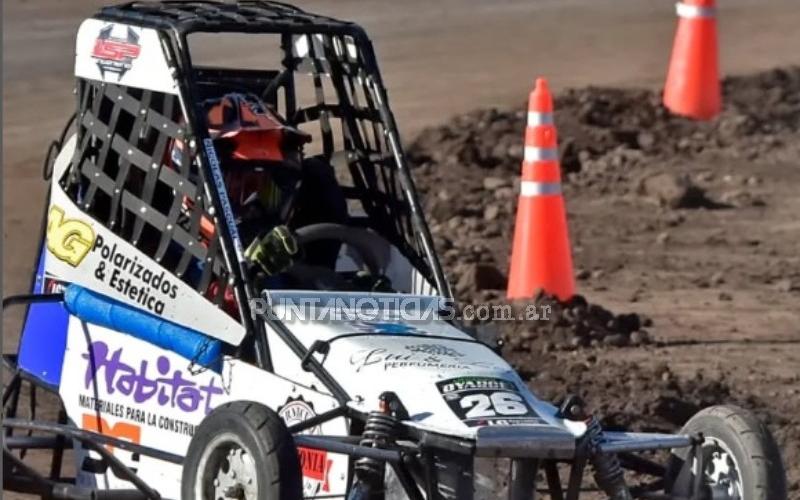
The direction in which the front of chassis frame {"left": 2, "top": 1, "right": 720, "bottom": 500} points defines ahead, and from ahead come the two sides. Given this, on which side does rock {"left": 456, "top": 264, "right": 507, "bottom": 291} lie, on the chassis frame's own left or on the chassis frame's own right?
on the chassis frame's own left

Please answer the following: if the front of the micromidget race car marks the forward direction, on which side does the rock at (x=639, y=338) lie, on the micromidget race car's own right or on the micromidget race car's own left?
on the micromidget race car's own left

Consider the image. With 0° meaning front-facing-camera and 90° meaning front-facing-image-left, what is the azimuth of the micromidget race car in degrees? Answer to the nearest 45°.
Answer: approximately 315°

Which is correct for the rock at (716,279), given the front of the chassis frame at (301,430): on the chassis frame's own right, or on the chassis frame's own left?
on the chassis frame's own left

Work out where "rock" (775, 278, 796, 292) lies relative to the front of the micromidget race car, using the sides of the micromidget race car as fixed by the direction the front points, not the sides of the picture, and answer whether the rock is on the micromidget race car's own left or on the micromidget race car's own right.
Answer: on the micromidget race car's own left

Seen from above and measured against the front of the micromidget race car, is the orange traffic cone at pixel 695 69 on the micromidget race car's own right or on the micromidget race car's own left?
on the micromidget race car's own left

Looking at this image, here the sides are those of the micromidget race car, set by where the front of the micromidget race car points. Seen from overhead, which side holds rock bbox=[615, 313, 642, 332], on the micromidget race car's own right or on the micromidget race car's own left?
on the micromidget race car's own left
